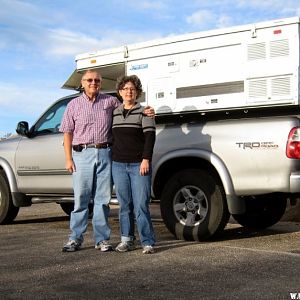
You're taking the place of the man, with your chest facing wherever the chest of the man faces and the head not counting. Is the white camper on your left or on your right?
on your left

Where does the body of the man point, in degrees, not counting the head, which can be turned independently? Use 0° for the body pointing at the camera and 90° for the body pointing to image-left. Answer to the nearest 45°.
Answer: approximately 0°

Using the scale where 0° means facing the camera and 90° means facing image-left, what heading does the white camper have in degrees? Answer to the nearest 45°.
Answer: approximately 135°

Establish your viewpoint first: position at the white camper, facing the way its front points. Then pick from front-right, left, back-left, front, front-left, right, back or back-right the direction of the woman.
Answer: left

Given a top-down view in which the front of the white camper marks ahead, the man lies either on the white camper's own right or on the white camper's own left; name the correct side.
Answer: on the white camper's own left

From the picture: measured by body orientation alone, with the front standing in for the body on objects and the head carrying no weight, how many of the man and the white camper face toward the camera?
1

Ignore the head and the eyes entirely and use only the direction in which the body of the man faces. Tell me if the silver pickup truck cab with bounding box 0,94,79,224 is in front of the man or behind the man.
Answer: behind

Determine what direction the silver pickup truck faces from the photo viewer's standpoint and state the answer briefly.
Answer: facing away from the viewer and to the left of the viewer
